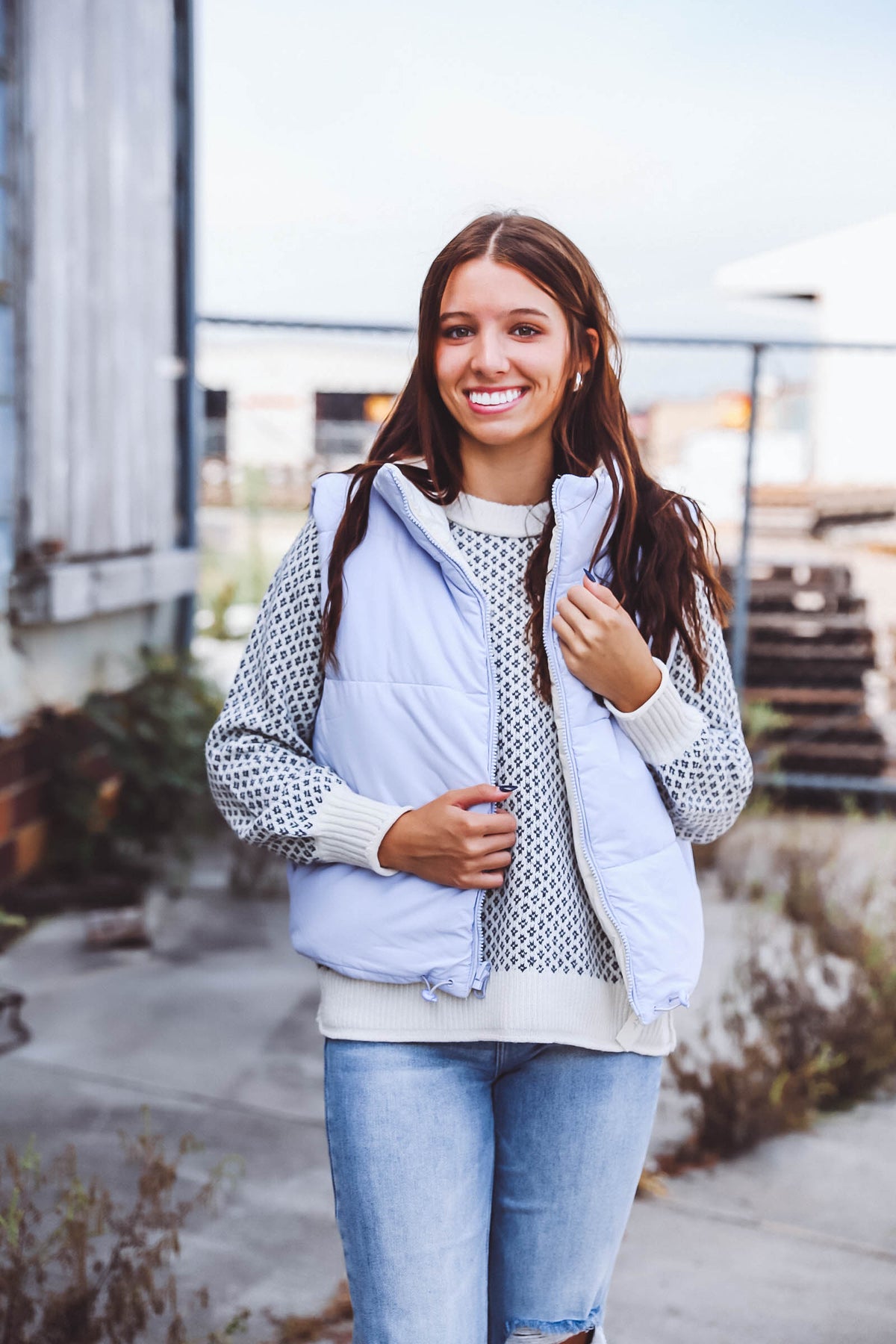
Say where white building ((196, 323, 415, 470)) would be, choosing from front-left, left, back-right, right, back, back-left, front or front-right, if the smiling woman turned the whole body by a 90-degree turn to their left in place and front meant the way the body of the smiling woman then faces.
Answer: left

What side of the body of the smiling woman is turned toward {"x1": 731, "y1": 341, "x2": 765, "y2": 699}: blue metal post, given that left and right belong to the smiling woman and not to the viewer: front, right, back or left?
back

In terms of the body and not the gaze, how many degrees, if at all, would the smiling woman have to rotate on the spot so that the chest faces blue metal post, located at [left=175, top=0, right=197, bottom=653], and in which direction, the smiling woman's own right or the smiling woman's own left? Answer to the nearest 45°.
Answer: approximately 180°

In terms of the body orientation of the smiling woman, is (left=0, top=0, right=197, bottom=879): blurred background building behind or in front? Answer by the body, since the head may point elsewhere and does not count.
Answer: behind

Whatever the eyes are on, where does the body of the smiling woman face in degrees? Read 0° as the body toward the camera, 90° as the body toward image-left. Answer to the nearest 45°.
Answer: approximately 0°

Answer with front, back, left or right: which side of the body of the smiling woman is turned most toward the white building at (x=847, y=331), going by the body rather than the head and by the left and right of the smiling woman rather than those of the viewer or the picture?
back

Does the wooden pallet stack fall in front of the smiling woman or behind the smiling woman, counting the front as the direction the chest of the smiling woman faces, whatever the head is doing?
behind
